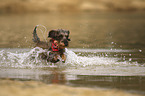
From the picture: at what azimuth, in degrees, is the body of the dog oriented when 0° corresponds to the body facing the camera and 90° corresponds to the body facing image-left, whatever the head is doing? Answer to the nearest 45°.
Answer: approximately 315°
